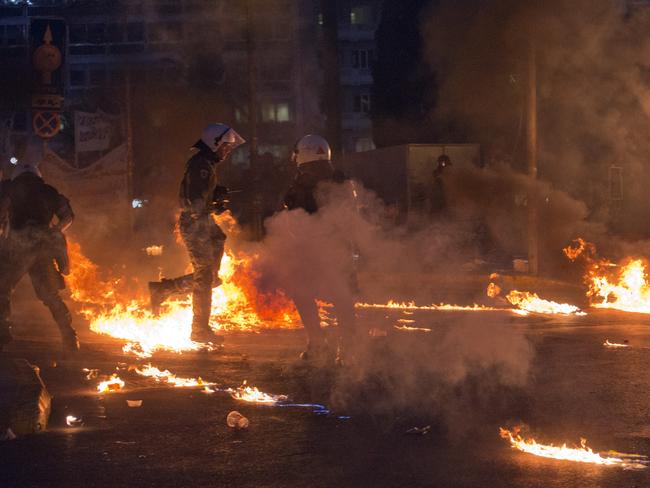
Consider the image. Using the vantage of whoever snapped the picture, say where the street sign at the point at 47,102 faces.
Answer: facing the viewer

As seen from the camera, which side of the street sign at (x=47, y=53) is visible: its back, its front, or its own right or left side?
front

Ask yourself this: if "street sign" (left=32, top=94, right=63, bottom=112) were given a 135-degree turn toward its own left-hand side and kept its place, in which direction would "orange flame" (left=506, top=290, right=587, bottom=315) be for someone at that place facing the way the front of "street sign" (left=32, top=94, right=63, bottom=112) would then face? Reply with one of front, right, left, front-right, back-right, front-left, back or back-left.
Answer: right

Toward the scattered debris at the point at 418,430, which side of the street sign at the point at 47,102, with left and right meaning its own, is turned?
front

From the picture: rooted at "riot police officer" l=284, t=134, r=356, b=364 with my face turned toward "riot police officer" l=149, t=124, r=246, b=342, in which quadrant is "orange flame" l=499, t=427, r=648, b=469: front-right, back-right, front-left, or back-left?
back-left

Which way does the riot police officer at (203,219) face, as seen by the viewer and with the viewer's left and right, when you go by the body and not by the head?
facing to the right of the viewer

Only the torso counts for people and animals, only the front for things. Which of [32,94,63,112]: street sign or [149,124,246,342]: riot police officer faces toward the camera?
the street sign

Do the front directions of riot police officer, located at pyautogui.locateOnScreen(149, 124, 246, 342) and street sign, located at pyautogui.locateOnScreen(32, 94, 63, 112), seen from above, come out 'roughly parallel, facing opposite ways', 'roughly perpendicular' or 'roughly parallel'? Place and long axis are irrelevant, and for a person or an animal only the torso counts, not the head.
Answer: roughly perpendicular

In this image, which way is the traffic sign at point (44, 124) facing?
toward the camera

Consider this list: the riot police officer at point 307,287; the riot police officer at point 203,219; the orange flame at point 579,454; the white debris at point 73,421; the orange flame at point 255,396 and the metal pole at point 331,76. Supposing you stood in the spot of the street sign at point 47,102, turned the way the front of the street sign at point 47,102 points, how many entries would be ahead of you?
5

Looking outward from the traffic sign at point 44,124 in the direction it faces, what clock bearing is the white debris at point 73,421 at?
The white debris is roughly at 12 o'clock from the traffic sign.

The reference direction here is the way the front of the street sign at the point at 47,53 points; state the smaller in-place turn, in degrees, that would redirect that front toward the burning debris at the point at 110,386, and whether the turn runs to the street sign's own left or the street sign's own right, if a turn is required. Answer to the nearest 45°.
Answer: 0° — it already faces it

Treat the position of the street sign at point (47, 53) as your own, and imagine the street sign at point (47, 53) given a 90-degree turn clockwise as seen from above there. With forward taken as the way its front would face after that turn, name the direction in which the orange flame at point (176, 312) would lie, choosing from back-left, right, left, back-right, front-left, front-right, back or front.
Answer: left

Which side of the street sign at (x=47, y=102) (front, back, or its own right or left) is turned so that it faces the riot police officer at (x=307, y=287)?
front

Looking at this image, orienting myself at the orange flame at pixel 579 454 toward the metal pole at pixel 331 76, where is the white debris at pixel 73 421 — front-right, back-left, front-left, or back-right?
front-left

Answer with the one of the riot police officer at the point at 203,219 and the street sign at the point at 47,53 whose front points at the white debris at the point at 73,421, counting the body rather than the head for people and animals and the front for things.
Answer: the street sign

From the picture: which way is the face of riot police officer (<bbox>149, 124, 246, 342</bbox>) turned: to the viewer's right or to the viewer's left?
to the viewer's right

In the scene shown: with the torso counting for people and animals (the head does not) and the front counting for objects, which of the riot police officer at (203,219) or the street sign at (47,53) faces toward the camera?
the street sign

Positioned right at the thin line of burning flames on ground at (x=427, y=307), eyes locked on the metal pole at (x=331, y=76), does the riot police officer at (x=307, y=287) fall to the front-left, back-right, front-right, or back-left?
back-left

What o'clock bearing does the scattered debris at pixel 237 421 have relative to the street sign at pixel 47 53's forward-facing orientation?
The scattered debris is roughly at 12 o'clock from the street sign.

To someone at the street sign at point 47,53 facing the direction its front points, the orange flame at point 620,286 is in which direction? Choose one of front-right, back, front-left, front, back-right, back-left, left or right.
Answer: front-left

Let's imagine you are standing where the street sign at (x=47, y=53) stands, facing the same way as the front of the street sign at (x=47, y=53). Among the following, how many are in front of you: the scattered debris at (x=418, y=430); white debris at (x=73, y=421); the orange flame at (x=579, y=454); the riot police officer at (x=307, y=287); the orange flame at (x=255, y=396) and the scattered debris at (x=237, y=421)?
6

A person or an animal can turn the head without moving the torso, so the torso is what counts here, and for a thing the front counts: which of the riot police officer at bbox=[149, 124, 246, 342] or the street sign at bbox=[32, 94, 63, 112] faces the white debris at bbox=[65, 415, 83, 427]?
the street sign
